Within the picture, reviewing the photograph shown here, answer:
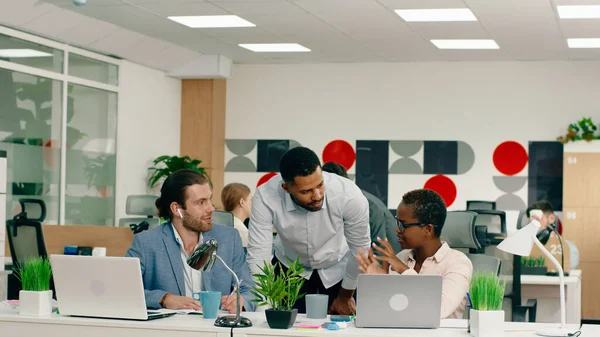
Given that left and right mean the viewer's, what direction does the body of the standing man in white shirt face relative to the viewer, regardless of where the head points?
facing the viewer

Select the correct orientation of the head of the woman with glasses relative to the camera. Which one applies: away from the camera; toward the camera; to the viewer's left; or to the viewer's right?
to the viewer's left

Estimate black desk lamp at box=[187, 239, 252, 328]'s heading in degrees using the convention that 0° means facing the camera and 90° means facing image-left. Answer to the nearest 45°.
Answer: approximately 90°

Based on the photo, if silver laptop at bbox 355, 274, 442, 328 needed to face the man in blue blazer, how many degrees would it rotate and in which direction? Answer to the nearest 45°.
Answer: approximately 45° to its left

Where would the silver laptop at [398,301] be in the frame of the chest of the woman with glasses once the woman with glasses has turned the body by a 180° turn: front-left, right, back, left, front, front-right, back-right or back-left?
back-right

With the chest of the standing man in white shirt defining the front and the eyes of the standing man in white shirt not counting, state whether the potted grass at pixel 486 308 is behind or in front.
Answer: in front

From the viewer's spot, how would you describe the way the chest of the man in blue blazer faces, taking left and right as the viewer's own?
facing the viewer and to the right of the viewer

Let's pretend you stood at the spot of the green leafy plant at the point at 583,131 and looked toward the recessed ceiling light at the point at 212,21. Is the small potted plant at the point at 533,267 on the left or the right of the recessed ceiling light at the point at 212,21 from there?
left

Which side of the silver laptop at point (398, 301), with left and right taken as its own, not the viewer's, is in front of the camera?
back

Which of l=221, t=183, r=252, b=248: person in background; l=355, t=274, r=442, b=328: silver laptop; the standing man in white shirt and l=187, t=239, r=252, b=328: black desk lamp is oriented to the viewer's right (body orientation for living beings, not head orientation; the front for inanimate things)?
the person in background

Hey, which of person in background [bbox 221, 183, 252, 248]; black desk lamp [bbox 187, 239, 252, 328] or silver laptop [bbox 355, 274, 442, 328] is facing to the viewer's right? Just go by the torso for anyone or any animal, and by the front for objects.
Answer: the person in background
